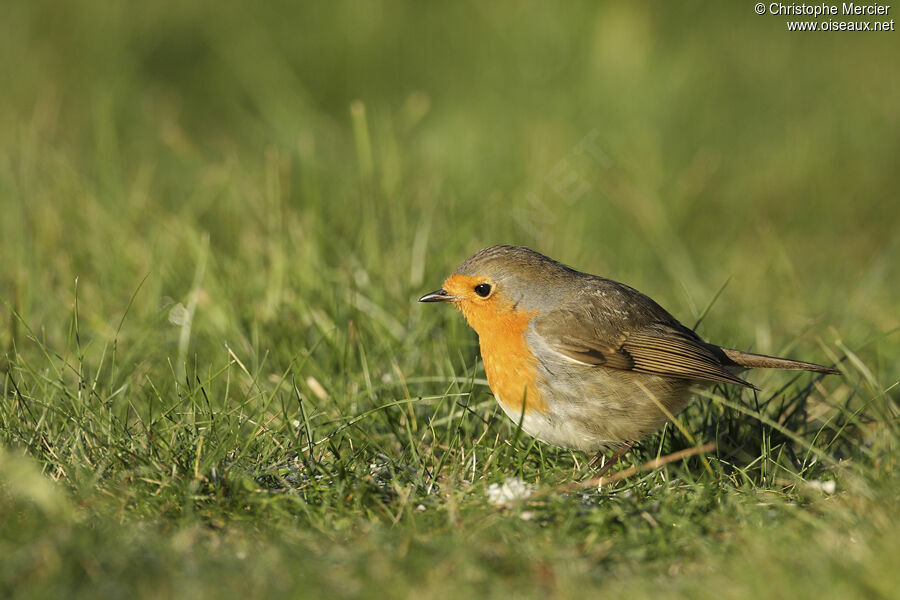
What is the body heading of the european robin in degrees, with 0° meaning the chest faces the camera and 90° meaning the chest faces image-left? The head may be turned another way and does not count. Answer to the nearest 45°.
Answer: approximately 90°
